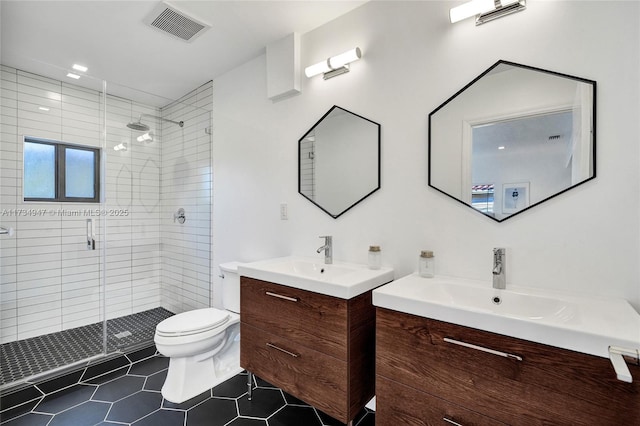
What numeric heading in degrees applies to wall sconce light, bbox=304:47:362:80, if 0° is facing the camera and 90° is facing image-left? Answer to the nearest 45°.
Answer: approximately 45°

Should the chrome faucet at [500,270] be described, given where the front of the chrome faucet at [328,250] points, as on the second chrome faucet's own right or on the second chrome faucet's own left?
on the second chrome faucet's own left

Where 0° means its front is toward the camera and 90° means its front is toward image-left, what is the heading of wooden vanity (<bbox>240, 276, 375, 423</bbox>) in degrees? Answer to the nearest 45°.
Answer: approximately 45°

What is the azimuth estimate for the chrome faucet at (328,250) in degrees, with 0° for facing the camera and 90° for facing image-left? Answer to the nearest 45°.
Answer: approximately 45°
